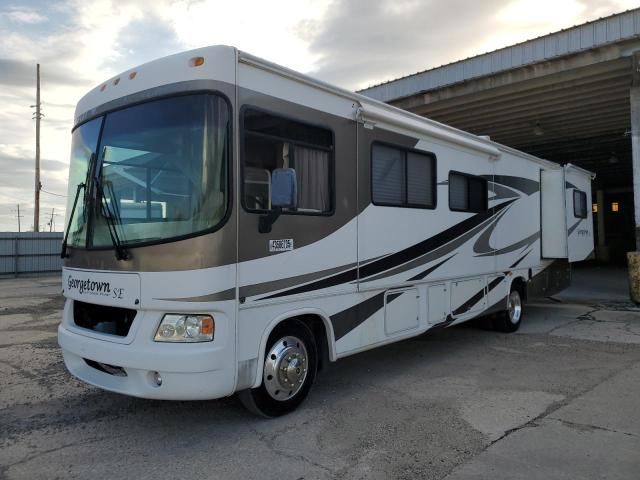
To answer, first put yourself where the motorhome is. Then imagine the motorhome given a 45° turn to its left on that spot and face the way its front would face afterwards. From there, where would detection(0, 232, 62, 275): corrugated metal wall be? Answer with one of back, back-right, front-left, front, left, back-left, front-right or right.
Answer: back-right

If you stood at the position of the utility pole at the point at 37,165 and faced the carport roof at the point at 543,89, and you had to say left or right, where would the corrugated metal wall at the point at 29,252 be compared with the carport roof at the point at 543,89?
right

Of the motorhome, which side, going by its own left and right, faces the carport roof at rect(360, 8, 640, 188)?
back

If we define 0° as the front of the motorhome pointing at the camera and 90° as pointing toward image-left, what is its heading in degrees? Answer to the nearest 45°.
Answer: approximately 45°

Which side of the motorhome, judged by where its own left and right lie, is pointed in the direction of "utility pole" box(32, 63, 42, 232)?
right
